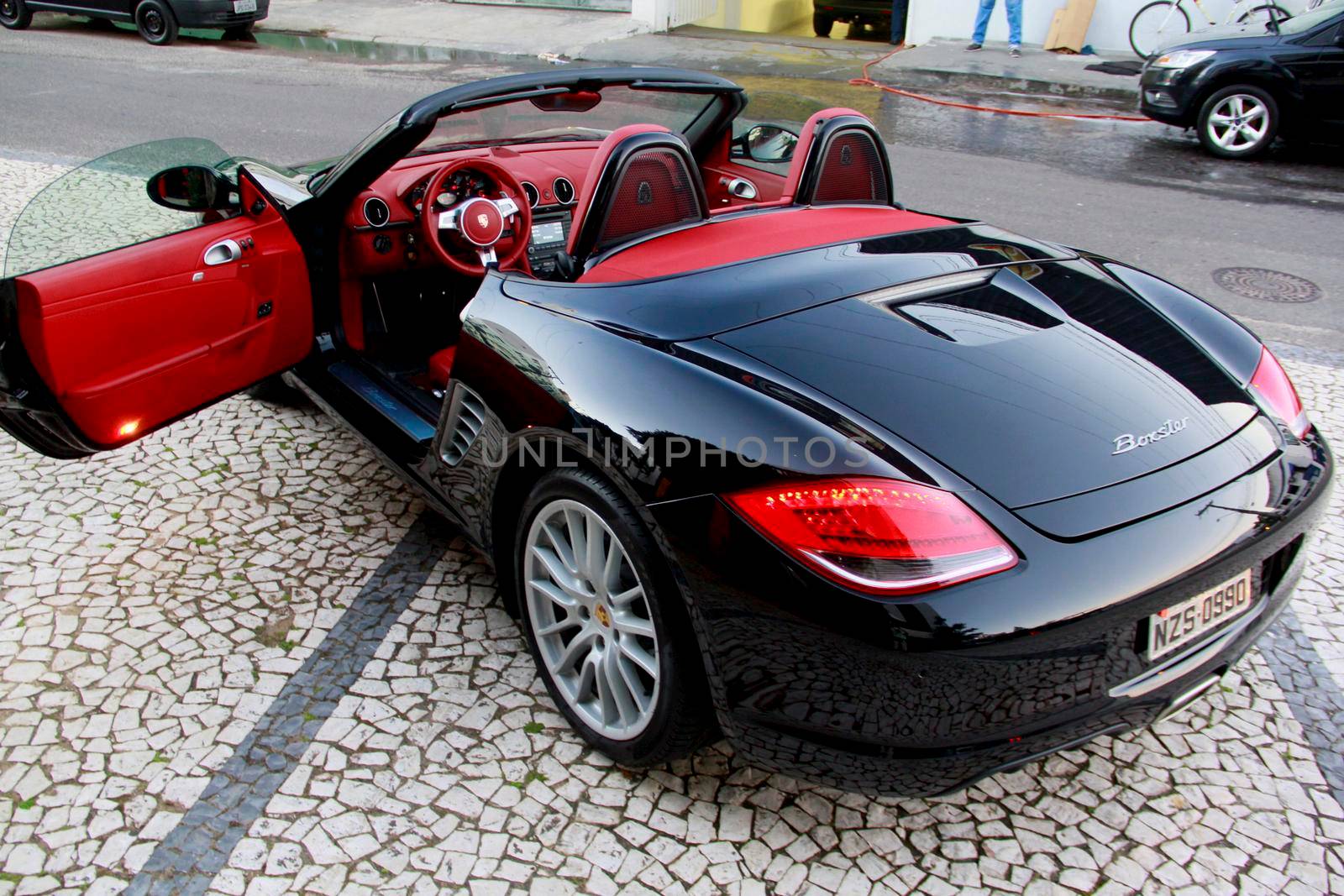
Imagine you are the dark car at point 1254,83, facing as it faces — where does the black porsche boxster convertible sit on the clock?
The black porsche boxster convertible is roughly at 9 o'clock from the dark car.

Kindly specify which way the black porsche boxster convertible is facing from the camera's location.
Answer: facing away from the viewer and to the left of the viewer

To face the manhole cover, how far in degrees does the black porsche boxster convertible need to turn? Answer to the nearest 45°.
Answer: approximately 90° to its right

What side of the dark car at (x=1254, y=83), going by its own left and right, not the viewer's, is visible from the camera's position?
left

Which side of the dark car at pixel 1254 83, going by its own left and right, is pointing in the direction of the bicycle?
right
